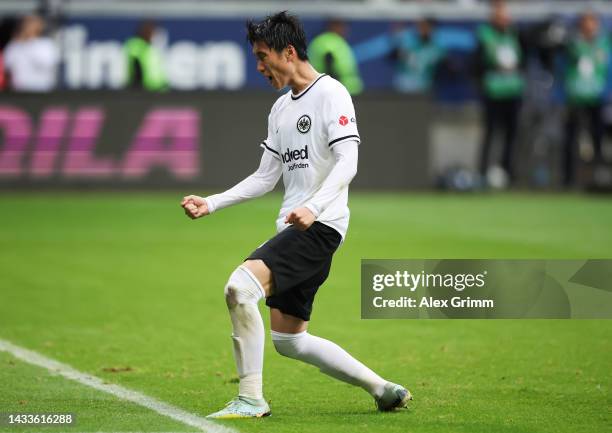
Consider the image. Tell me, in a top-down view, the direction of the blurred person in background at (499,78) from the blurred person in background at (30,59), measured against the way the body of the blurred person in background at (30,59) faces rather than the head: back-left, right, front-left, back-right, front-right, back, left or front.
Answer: left

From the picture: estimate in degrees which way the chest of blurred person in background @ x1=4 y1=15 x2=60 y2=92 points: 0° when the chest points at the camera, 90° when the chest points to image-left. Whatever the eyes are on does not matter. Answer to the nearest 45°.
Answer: approximately 0°

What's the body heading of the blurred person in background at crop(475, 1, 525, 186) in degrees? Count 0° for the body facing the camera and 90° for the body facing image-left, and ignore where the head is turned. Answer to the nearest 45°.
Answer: approximately 0°

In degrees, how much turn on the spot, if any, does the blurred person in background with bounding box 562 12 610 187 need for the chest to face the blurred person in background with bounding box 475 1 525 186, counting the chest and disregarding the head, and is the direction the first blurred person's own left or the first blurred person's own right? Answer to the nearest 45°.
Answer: approximately 90° to the first blurred person's own right

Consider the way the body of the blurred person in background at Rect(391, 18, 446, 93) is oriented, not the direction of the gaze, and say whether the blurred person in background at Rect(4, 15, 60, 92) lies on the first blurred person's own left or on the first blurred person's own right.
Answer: on the first blurred person's own right

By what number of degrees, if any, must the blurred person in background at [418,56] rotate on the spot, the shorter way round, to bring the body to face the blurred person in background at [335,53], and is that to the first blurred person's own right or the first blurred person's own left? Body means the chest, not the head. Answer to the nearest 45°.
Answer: approximately 90° to the first blurred person's own right

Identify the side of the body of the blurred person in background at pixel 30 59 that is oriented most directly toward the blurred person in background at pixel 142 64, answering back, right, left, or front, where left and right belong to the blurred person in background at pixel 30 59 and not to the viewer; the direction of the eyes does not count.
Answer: left

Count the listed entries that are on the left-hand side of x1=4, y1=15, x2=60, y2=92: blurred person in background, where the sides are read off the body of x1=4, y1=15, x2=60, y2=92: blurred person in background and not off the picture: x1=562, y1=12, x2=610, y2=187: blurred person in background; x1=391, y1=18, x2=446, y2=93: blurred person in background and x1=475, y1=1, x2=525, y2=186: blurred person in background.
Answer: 3

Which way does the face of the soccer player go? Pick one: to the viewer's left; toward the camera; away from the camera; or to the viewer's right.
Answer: to the viewer's left
